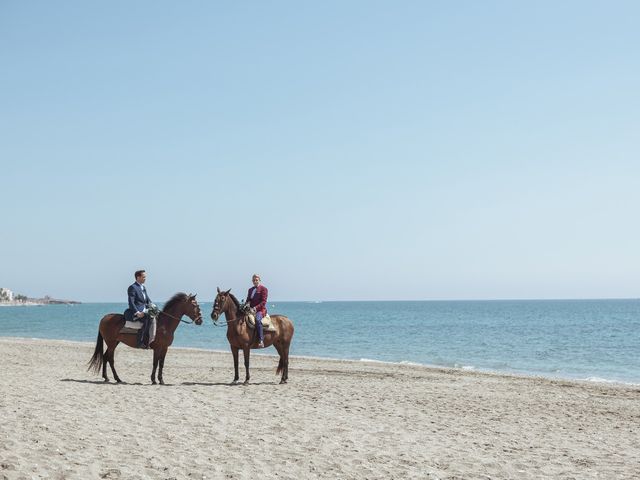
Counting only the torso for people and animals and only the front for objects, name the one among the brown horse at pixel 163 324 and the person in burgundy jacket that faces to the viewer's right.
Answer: the brown horse

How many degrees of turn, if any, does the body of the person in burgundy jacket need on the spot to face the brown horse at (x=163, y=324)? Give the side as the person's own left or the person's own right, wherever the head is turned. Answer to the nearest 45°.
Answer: approximately 45° to the person's own right

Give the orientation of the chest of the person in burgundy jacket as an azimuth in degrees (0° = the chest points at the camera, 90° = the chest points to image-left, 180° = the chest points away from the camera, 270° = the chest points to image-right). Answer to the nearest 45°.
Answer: approximately 45°

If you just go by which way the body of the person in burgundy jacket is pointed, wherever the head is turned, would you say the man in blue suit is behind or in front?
in front

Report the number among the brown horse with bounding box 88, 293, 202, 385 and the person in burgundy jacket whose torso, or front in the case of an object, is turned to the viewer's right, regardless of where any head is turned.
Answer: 1

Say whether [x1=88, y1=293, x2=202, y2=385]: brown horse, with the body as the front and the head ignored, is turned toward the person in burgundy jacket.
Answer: yes

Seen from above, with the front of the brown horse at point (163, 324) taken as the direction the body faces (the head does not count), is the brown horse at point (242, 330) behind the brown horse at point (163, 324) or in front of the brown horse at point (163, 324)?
in front

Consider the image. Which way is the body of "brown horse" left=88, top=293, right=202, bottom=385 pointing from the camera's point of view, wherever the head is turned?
to the viewer's right
